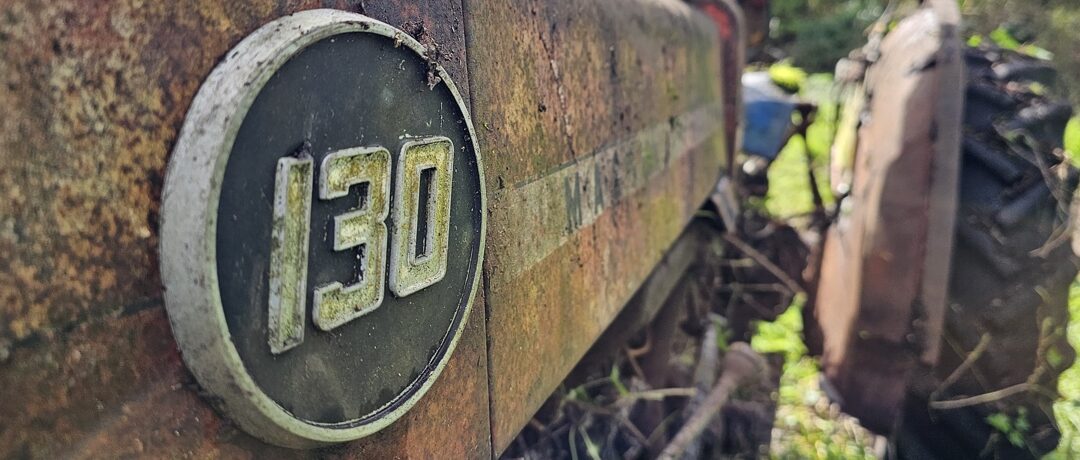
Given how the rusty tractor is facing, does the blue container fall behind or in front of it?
behind

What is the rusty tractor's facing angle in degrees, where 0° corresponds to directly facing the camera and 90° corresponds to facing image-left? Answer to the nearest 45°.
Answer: approximately 45°
